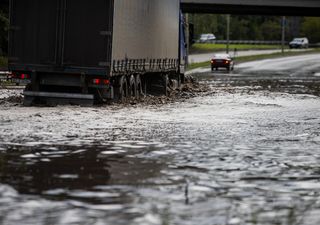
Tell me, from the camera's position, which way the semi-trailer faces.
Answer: facing away from the viewer and to the right of the viewer
